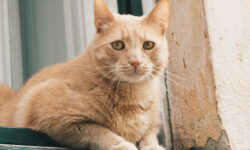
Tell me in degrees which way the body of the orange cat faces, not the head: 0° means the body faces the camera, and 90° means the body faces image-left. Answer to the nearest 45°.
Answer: approximately 315°
